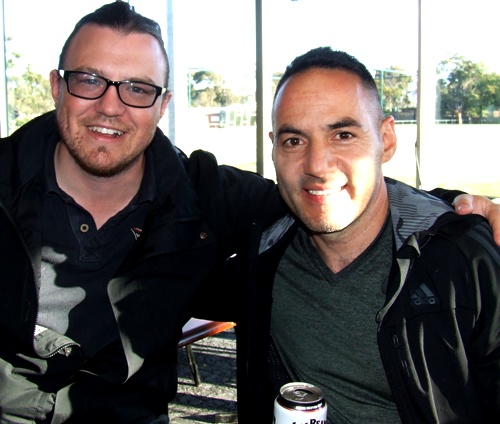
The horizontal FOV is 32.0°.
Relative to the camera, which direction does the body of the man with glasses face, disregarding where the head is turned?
toward the camera

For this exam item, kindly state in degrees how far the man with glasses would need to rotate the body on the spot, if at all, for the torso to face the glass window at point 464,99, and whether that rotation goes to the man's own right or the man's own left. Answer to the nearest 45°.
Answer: approximately 135° to the man's own left

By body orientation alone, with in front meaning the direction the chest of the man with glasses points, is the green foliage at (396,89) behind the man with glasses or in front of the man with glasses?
behind

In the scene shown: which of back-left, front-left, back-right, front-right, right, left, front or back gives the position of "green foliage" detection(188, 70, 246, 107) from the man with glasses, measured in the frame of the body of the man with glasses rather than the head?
back

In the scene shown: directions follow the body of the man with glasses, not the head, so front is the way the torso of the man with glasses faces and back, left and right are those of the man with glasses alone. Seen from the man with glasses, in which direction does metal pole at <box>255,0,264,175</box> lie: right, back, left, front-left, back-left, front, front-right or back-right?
back

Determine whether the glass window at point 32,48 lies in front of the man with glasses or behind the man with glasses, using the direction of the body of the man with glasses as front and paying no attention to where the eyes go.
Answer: behind

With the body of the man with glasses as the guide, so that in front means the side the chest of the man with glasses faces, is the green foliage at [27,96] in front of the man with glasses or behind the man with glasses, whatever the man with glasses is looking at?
behind
